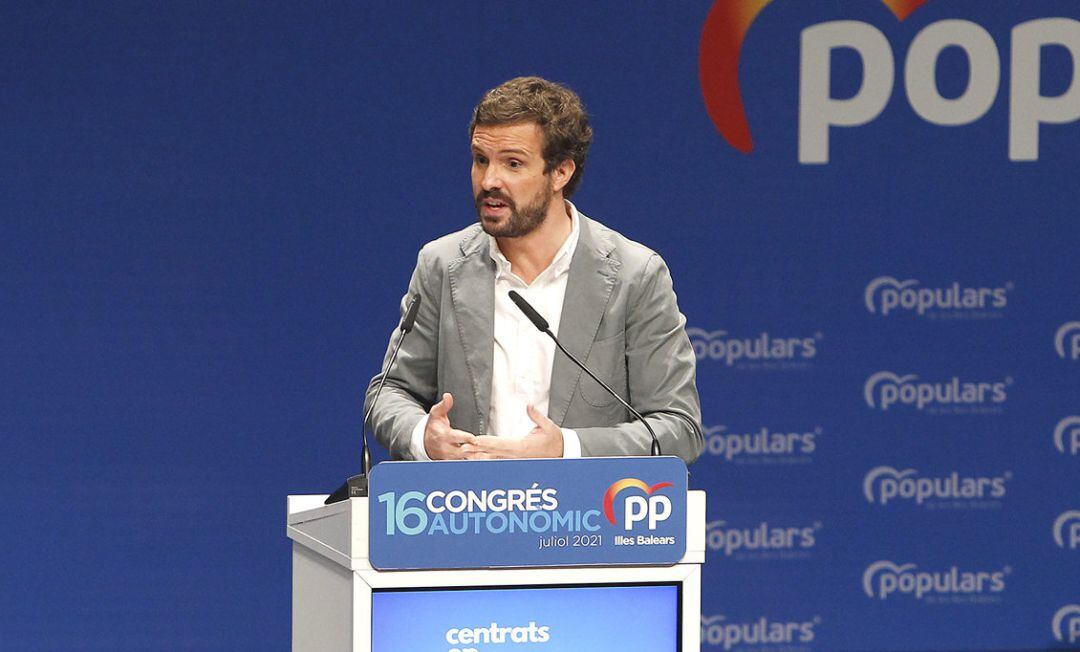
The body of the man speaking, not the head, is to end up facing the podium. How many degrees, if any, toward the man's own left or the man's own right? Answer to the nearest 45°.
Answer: approximately 45° to the man's own left

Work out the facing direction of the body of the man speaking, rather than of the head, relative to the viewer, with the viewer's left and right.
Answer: facing the viewer and to the left of the viewer

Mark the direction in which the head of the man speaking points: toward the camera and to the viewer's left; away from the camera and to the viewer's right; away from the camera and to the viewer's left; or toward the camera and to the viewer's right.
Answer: toward the camera and to the viewer's left

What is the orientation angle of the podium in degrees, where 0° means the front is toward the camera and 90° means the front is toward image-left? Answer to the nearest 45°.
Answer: approximately 0°

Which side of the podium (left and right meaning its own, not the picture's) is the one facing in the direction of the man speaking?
back

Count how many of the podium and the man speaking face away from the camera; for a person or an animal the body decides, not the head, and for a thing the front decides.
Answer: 0
